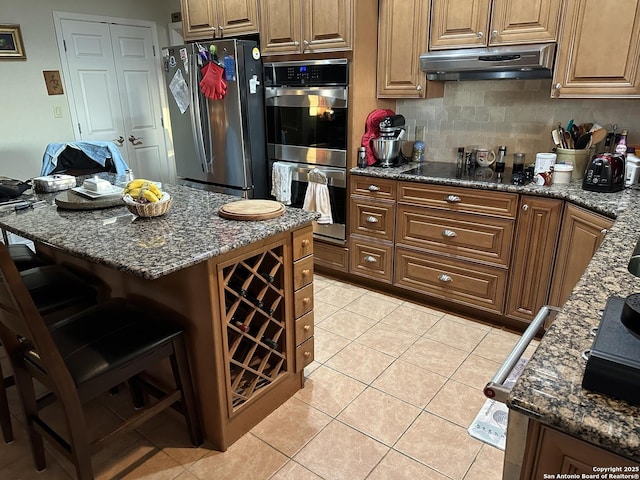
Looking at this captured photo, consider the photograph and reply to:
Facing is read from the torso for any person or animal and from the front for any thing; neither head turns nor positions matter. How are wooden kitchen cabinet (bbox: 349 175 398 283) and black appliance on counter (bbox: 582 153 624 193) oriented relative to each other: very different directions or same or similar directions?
same or similar directions

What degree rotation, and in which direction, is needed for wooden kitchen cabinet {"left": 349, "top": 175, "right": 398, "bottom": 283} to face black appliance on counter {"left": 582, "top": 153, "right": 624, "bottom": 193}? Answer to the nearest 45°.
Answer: approximately 90° to its left

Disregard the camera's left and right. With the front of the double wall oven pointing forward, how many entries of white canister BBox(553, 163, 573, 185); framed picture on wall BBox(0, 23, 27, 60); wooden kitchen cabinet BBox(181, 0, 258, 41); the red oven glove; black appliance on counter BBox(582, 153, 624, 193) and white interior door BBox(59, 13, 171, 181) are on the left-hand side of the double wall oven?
2

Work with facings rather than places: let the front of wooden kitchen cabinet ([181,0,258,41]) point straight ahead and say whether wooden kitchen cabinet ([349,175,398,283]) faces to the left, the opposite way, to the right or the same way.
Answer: the same way

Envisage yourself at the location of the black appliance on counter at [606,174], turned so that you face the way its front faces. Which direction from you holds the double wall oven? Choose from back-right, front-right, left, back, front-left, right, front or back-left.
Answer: front-right

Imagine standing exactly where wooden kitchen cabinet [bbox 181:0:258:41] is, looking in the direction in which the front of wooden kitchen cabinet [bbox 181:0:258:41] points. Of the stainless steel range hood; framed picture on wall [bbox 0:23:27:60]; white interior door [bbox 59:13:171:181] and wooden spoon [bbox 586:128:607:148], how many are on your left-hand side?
2

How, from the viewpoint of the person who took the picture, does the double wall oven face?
facing the viewer and to the left of the viewer

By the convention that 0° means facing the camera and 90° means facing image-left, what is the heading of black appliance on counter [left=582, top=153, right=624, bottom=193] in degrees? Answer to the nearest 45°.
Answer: approximately 45°

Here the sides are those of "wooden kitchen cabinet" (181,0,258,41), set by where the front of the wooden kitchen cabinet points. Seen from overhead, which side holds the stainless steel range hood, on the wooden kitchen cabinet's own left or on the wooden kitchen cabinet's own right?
on the wooden kitchen cabinet's own left

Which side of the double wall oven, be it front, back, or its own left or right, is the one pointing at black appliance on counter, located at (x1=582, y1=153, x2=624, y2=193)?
left

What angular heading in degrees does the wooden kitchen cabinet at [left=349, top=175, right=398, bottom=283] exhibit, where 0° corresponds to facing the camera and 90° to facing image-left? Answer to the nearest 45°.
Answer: approximately 45°

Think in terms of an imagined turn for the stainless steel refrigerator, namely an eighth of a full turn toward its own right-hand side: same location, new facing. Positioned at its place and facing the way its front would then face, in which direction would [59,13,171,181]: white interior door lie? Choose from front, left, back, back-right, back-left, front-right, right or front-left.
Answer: front-right

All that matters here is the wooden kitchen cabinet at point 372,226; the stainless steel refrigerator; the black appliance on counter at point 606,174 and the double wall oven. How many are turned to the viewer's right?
0

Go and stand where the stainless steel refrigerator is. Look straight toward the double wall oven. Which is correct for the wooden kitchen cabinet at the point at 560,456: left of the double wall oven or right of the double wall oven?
right

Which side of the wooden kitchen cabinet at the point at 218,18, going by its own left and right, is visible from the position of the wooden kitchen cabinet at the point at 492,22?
left

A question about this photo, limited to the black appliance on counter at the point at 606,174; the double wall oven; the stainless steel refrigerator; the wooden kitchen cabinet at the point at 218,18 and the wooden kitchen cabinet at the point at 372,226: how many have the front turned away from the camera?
0

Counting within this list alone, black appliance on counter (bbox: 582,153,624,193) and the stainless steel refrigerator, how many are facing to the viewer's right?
0

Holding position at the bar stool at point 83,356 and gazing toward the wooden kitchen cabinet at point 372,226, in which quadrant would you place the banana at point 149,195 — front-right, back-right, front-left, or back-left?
front-left
